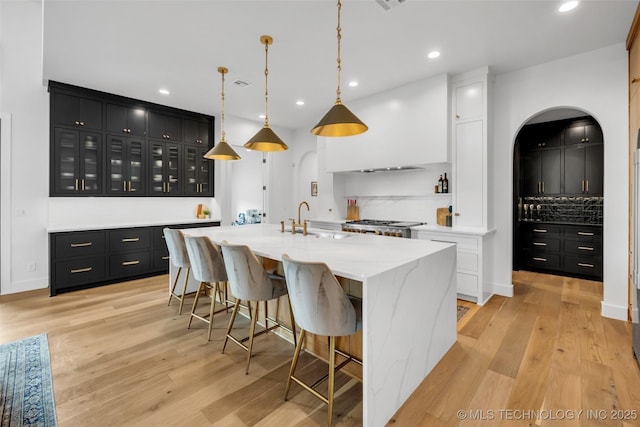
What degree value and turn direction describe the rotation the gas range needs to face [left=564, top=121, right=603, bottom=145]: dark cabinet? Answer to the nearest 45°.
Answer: approximately 135° to its left

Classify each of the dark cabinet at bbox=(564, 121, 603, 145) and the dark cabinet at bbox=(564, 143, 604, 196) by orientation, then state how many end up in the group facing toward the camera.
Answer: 2

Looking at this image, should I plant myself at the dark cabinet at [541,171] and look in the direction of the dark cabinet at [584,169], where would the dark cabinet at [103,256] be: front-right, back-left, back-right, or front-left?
back-right

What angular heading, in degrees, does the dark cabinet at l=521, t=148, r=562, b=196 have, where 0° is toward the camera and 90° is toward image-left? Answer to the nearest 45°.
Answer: approximately 0°

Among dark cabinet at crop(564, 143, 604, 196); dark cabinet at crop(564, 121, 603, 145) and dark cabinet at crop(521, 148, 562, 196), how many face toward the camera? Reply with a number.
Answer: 3

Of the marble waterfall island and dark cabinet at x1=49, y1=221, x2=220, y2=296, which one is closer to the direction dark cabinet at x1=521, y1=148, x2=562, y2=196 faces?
the marble waterfall island

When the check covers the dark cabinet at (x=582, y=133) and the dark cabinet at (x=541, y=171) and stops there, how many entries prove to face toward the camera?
2

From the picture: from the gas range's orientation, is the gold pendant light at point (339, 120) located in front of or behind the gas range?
in front

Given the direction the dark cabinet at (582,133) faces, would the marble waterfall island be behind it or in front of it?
in front
